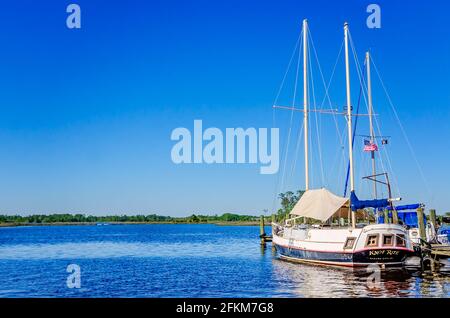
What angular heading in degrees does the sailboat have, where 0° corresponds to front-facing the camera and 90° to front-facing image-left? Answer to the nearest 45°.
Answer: approximately 135°
